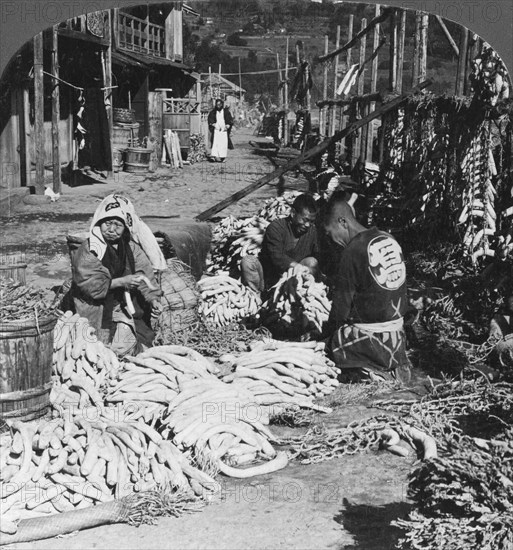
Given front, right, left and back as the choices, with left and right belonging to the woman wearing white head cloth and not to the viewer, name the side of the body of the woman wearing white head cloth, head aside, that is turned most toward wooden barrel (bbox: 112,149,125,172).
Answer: back

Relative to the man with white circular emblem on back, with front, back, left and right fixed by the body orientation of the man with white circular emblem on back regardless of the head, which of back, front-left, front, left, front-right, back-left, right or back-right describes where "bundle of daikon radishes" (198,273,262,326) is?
front

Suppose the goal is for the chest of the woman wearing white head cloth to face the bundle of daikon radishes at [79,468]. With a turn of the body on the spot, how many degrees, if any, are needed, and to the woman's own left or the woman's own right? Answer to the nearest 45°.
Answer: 0° — they already face it

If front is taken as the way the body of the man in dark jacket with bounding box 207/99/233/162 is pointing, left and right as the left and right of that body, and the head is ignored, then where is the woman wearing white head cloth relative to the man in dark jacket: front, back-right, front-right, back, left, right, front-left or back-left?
front

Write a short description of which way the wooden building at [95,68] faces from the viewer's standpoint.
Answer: facing the viewer and to the right of the viewer

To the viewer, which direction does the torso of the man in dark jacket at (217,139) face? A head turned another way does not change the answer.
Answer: toward the camera

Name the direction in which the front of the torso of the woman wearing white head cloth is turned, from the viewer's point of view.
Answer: toward the camera

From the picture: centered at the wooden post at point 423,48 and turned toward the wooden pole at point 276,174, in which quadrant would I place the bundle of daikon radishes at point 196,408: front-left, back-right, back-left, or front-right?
front-left

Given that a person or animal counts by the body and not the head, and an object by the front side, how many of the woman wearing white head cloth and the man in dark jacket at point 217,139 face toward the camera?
2

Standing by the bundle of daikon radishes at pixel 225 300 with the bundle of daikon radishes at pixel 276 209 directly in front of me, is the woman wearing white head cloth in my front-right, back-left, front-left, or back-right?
back-left

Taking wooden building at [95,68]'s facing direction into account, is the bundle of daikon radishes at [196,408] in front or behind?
in front

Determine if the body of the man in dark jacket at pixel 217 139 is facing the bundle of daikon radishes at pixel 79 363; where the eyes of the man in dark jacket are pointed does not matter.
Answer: yes

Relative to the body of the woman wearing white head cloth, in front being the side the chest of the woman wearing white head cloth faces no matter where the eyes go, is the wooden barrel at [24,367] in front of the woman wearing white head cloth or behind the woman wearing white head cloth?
in front

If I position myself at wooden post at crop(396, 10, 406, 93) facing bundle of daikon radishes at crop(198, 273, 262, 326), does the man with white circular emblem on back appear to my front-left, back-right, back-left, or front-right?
front-left

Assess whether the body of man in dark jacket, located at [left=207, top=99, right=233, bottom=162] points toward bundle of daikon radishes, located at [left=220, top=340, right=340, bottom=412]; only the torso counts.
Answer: yes
